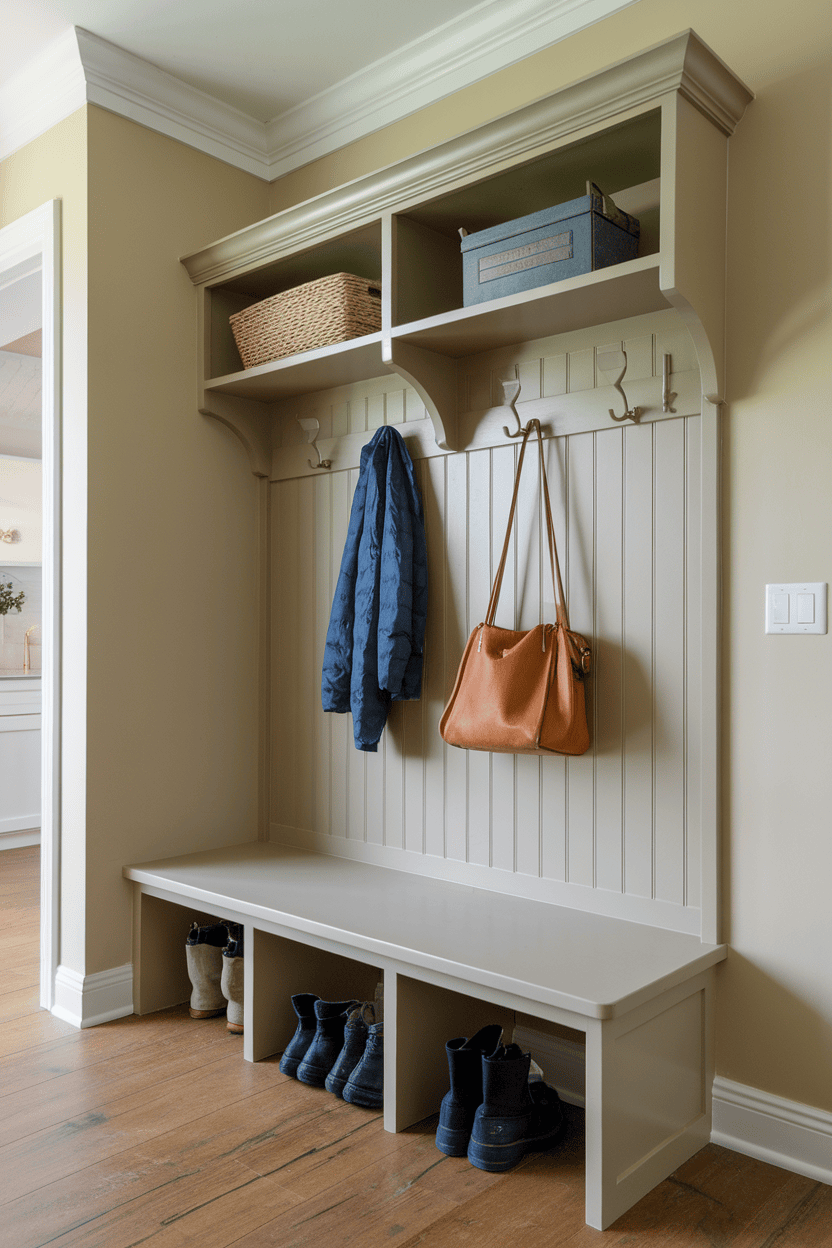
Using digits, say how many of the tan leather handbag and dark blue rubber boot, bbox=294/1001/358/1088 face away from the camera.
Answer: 0

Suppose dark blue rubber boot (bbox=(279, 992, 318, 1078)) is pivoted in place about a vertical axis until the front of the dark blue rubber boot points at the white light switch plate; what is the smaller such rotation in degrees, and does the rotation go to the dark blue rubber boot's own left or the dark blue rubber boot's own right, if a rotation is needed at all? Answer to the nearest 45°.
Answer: approximately 90° to the dark blue rubber boot's own left

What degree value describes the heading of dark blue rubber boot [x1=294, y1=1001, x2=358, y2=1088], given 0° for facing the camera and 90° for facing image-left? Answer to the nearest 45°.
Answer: approximately 45°
